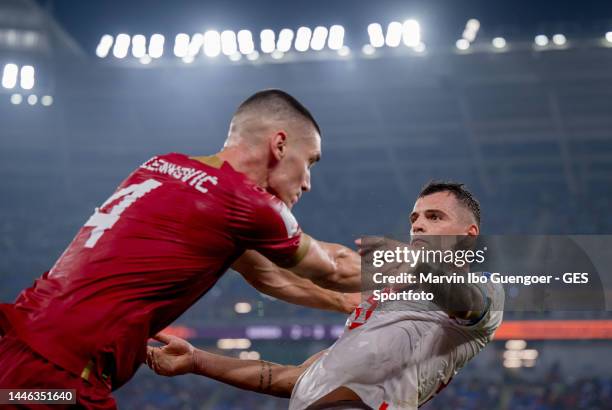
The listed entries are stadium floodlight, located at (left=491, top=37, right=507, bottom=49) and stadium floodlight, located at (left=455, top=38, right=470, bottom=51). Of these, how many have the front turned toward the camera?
2

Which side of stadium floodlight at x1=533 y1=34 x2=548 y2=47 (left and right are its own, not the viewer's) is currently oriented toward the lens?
front

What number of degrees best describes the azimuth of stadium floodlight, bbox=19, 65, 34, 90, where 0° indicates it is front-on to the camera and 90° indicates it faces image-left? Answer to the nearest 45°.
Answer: approximately 0°

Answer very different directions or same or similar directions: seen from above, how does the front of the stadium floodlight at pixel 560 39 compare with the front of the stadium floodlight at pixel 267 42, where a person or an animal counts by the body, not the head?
same or similar directions

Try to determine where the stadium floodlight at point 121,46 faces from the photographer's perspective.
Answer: facing the viewer

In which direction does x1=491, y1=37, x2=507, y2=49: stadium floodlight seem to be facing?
toward the camera

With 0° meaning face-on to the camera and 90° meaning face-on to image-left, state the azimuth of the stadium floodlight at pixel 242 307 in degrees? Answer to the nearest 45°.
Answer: approximately 0°

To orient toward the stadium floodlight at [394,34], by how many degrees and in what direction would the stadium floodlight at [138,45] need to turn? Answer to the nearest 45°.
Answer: approximately 90° to its left

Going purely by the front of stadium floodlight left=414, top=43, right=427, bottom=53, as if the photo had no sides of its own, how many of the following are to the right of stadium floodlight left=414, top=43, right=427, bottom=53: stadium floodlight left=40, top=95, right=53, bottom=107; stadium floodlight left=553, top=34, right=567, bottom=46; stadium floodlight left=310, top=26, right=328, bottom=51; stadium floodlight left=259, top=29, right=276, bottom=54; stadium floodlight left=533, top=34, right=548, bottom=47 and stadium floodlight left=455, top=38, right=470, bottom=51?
3

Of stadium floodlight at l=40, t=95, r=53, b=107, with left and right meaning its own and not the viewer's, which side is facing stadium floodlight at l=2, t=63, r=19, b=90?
right

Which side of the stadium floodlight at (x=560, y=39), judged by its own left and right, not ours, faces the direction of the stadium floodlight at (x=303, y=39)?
right
